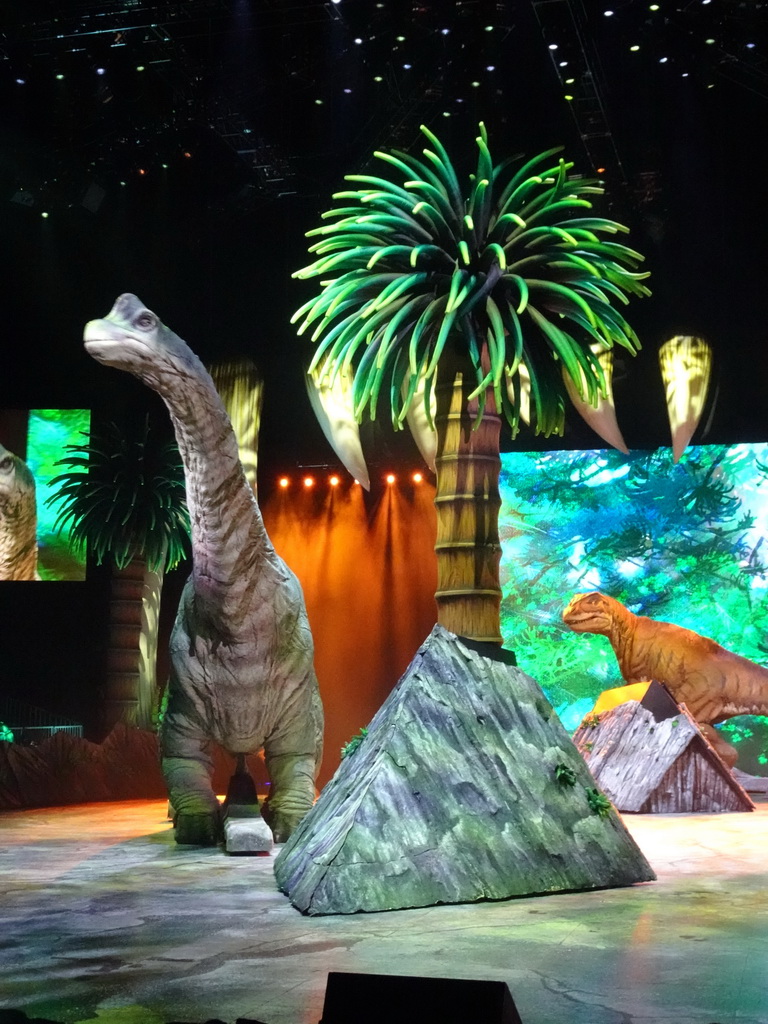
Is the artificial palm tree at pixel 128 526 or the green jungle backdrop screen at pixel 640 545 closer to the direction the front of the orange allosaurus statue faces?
the artificial palm tree

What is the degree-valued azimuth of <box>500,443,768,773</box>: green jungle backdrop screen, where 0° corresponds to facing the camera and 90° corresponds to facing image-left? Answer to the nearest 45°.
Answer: approximately 0°

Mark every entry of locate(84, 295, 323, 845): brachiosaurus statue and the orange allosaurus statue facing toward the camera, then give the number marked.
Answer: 1

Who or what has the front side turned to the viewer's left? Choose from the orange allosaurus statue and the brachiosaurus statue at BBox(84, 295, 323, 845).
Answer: the orange allosaurus statue

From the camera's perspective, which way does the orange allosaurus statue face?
to the viewer's left

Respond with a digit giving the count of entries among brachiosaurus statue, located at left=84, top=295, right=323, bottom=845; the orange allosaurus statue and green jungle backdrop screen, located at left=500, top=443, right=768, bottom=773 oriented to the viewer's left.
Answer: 1

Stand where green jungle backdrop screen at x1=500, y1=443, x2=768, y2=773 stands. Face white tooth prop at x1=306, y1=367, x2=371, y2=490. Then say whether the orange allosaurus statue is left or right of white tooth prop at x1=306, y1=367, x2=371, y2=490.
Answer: left

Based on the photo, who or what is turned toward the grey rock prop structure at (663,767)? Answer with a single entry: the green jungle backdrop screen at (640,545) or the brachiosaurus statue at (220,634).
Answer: the green jungle backdrop screen

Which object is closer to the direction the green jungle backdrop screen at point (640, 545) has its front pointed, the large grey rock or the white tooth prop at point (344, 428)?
the large grey rock

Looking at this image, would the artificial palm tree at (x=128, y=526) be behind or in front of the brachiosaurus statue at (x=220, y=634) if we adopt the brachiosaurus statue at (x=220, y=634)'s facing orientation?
behind
